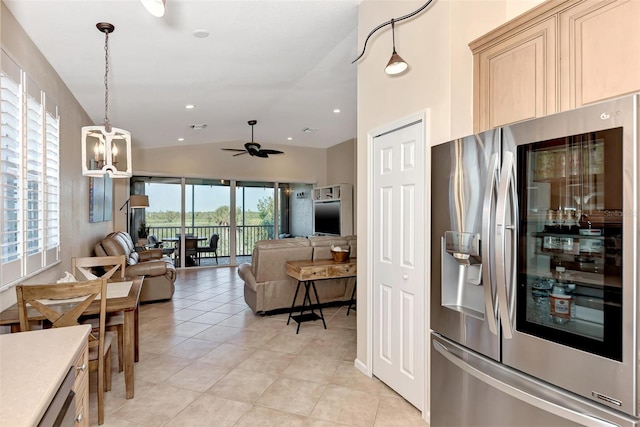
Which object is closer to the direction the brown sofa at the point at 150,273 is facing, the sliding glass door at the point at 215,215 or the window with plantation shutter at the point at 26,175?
the sliding glass door

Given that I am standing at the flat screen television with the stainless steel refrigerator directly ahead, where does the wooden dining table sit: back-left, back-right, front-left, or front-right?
front-right

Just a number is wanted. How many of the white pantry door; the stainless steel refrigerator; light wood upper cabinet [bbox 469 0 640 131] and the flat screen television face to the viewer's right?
0

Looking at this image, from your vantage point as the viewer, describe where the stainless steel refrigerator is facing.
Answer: facing the viewer and to the left of the viewer

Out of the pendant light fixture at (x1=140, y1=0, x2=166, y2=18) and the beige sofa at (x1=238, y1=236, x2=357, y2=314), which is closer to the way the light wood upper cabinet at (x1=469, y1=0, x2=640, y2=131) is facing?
the pendant light fixture

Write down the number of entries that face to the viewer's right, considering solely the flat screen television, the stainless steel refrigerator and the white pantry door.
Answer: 0

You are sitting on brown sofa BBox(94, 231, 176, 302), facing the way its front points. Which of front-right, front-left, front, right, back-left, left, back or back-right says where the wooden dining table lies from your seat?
right

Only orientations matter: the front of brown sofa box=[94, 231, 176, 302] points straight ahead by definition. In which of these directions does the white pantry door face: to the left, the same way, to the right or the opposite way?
the opposite way

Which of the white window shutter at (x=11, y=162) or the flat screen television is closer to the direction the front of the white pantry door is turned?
the white window shutter

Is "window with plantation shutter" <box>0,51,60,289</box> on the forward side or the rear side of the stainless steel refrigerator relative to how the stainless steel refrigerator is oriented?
on the forward side

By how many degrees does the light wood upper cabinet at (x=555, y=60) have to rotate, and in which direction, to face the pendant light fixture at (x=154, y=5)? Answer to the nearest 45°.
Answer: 0° — it already faces it

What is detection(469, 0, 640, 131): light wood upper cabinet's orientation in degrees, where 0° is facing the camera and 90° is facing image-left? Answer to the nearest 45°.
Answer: approximately 45°
